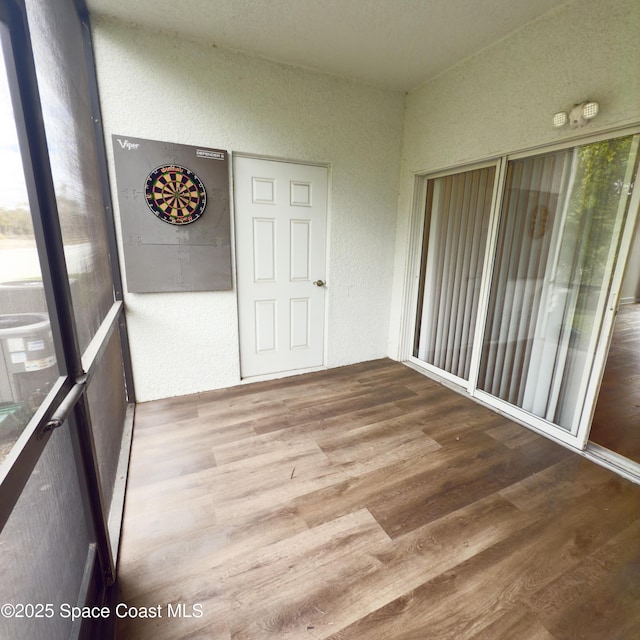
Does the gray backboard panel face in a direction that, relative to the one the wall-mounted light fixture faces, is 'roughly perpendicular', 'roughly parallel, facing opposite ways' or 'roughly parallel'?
roughly perpendicular

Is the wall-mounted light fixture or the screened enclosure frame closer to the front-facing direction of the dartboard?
the screened enclosure frame

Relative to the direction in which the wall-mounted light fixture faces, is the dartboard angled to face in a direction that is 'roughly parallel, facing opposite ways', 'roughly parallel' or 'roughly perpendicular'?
roughly perpendicular

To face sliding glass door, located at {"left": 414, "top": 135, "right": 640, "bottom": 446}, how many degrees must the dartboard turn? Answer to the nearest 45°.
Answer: approximately 45° to its left

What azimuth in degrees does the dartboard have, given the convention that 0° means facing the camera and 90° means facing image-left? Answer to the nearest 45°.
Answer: approximately 0°

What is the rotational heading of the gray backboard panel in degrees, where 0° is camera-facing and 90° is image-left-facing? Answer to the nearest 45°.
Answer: approximately 0°

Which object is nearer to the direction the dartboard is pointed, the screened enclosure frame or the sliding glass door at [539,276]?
the screened enclosure frame

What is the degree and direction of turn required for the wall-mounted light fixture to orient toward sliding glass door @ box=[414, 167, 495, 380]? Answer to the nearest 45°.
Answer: approximately 90° to its right

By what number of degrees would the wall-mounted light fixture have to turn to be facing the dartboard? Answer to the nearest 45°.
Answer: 0° — it already faces it

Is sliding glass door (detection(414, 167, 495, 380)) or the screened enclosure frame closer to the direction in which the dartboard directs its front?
the screened enclosure frame

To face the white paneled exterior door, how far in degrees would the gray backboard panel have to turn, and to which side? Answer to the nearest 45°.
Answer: approximately 90° to its left

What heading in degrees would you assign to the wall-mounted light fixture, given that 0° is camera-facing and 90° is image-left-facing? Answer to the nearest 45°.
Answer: approximately 45°
